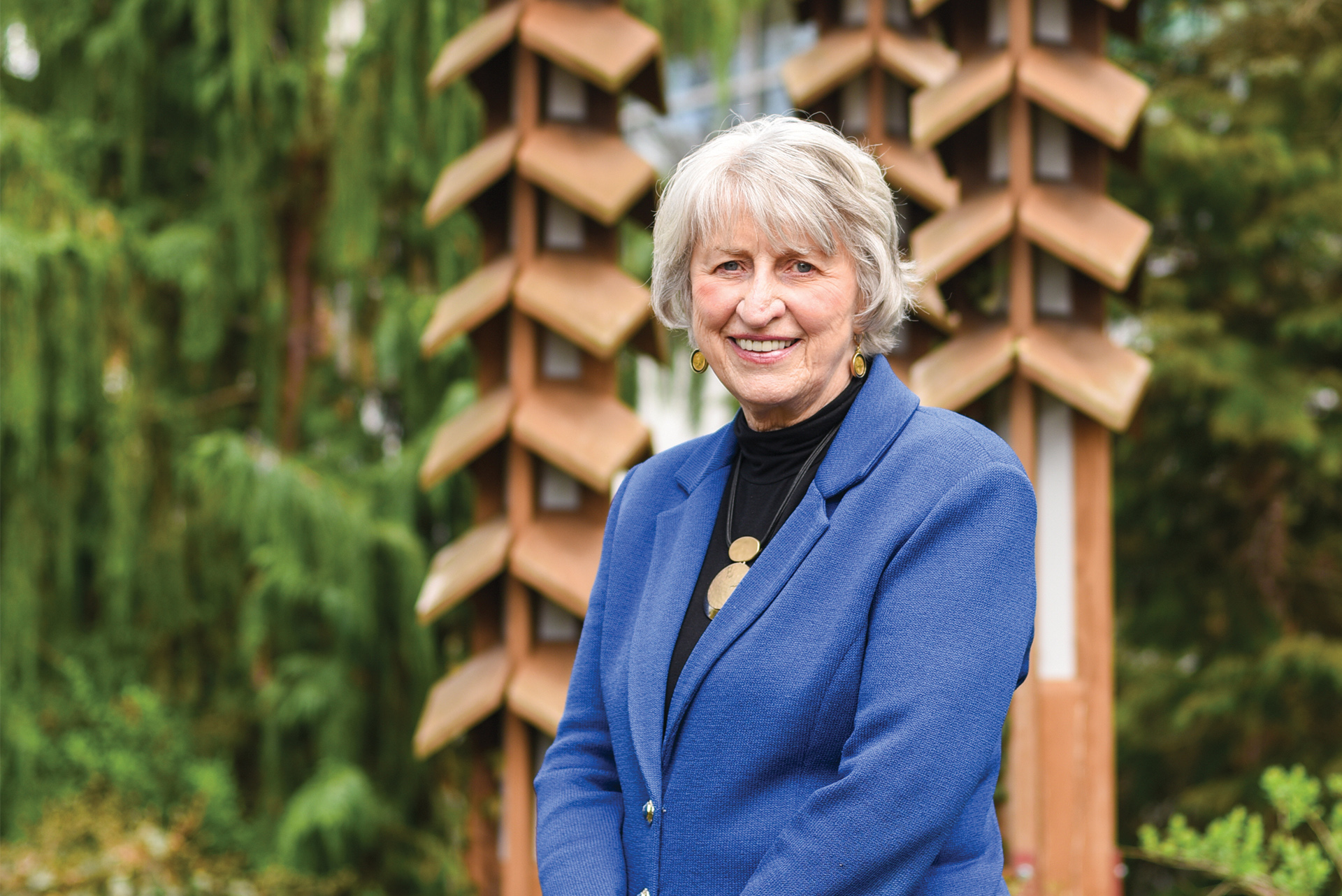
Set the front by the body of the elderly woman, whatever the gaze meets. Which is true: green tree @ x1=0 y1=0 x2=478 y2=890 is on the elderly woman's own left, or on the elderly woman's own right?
on the elderly woman's own right

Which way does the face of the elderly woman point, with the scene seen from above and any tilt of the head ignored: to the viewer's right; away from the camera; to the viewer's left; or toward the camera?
toward the camera

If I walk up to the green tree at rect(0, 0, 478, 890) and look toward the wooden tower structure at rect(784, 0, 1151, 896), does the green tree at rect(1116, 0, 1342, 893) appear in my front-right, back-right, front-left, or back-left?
front-left

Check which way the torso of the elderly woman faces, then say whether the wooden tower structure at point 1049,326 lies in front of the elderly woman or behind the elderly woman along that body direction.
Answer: behind

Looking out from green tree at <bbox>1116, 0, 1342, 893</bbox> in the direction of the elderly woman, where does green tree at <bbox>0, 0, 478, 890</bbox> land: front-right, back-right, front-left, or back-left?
front-right

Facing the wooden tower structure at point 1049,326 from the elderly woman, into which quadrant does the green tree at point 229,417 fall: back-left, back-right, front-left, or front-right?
front-left

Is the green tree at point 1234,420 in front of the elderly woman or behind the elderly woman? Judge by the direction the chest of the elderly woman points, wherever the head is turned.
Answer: behind

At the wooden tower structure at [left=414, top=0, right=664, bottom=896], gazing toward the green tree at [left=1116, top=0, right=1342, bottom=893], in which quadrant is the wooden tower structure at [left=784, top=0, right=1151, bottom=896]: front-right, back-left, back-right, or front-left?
front-right
